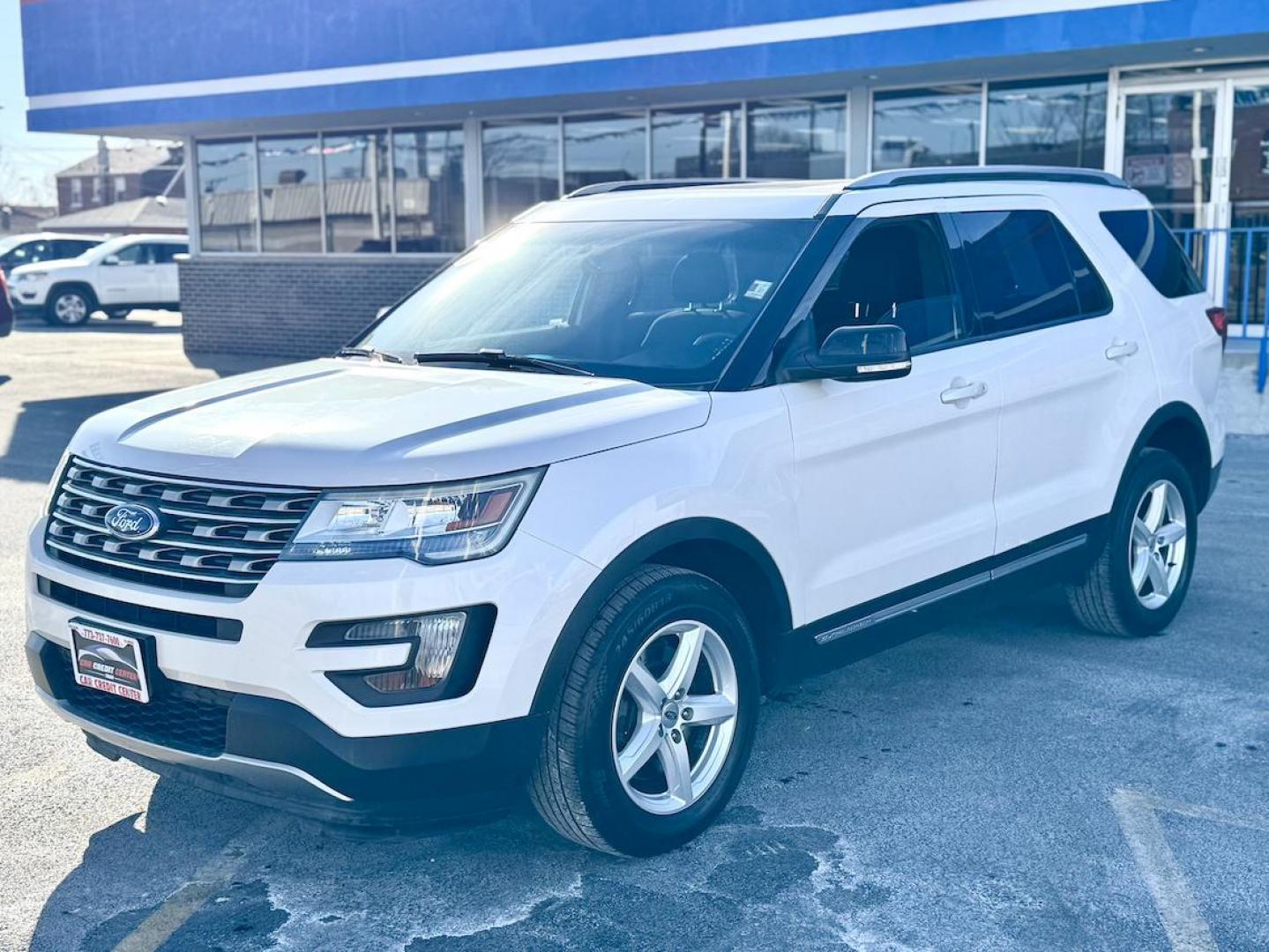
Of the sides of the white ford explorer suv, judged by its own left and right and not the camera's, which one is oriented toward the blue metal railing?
back

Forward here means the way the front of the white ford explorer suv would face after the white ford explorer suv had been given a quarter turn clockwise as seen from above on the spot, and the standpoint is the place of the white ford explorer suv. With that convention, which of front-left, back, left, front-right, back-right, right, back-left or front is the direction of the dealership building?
front-right

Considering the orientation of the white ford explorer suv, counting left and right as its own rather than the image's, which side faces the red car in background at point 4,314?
right

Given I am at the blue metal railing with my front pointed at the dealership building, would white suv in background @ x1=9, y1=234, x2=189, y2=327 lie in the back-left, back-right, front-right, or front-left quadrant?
front-right

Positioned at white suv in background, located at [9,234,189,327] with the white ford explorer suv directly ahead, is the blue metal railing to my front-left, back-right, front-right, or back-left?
front-left

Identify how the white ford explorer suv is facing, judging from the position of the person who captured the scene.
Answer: facing the viewer and to the left of the viewer

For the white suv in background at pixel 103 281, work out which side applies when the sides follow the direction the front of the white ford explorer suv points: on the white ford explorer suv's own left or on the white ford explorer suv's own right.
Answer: on the white ford explorer suv's own right
